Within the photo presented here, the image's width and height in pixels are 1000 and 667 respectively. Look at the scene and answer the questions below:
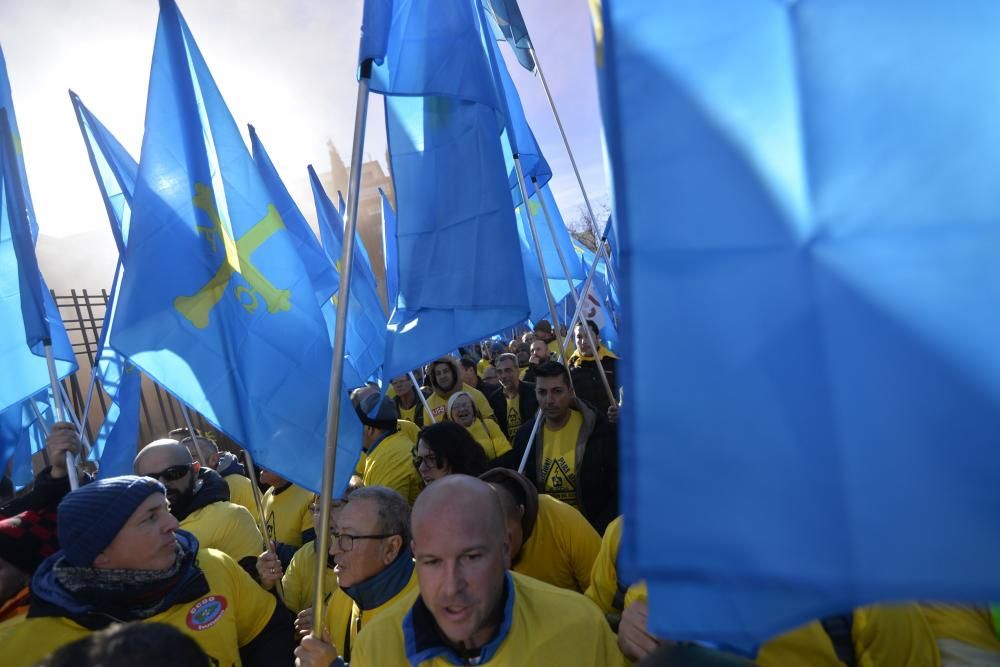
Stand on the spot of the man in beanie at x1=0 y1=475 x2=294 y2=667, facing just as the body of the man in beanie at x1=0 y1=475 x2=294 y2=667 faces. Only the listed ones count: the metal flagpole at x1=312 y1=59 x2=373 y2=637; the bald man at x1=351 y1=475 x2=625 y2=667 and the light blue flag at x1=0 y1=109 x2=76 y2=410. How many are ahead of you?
2

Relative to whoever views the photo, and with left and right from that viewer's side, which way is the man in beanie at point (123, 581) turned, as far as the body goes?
facing the viewer and to the right of the viewer

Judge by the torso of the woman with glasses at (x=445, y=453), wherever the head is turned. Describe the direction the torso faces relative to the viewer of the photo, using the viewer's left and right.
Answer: facing the viewer and to the left of the viewer

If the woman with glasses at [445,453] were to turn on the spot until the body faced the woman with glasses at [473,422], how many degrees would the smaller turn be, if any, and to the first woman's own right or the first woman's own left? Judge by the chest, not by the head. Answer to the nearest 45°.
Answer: approximately 135° to the first woman's own right

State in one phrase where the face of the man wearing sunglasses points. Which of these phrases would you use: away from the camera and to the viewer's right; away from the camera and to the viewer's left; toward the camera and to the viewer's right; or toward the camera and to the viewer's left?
toward the camera and to the viewer's left

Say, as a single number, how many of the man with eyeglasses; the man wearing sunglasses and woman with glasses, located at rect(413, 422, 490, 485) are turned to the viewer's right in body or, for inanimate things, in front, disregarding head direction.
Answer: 0

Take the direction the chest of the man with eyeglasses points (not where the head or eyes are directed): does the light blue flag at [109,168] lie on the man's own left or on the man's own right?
on the man's own right

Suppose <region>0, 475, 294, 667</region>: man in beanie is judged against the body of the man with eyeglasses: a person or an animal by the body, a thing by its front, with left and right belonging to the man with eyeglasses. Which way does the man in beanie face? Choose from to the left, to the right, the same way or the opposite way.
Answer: to the left

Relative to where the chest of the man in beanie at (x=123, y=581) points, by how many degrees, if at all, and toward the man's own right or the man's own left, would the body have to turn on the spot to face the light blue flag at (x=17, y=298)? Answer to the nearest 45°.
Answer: approximately 135° to the man's own left

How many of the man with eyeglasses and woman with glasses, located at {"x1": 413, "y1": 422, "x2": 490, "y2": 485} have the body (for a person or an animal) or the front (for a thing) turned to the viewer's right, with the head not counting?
0
